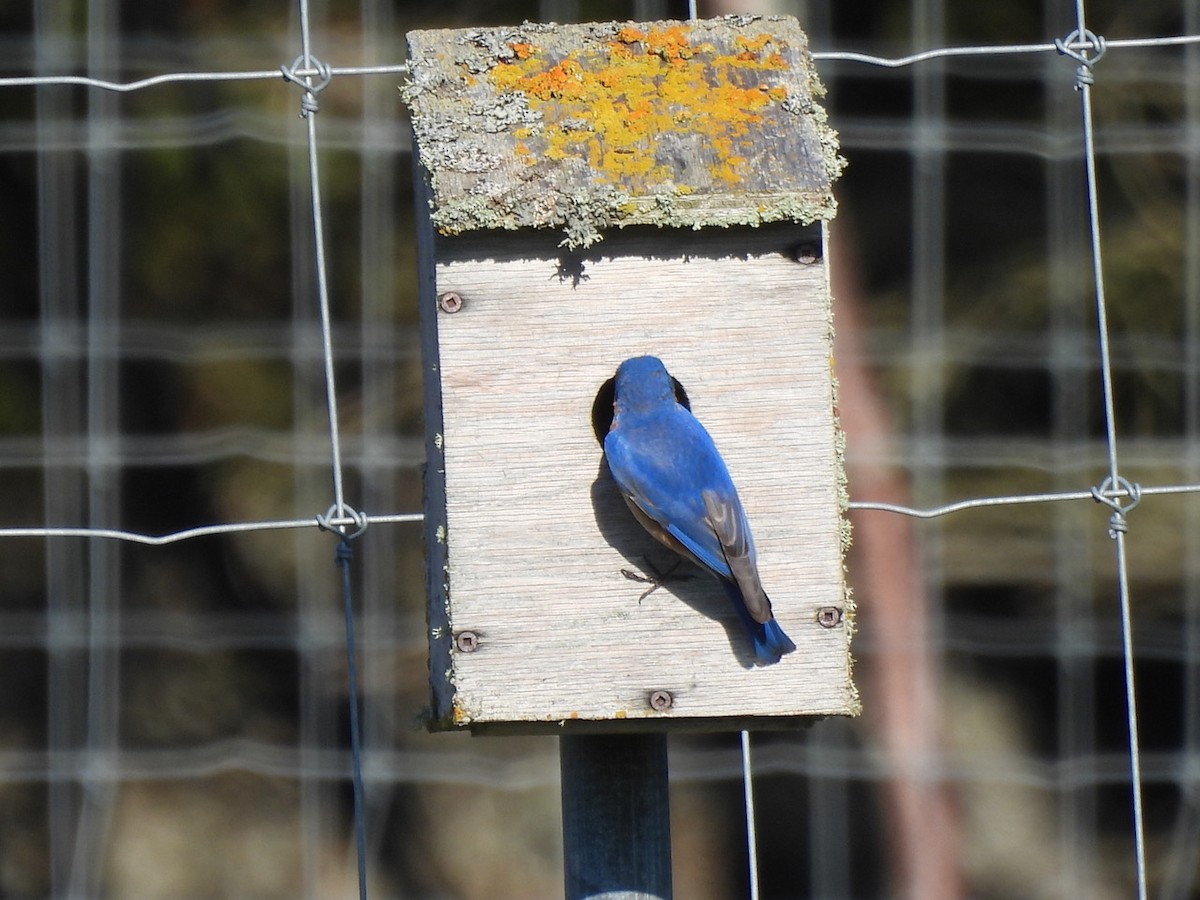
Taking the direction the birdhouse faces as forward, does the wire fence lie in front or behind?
behind

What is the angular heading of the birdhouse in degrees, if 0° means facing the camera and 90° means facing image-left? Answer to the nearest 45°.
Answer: approximately 0°
